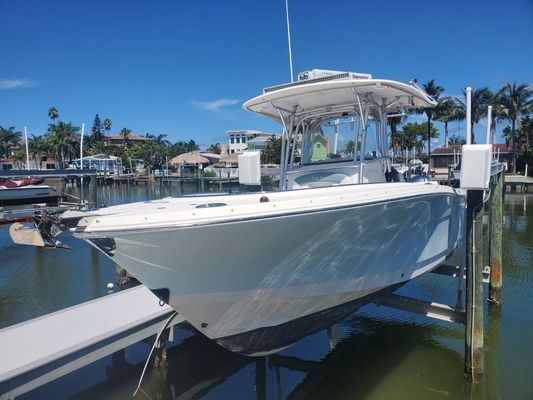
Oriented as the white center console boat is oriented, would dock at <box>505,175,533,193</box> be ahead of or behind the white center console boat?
behind

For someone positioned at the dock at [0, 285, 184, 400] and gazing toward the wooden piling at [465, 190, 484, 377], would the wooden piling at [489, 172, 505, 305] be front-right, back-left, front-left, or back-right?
front-left

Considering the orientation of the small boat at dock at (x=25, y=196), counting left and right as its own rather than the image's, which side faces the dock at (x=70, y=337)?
right

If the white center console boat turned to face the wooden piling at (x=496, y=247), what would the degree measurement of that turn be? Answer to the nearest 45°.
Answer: approximately 180°

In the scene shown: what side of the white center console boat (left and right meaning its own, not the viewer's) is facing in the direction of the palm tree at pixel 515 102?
back

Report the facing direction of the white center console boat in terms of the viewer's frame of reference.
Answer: facing the viewer and to the left of the viewer

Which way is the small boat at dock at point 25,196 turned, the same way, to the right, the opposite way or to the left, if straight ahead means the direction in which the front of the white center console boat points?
the opposite way

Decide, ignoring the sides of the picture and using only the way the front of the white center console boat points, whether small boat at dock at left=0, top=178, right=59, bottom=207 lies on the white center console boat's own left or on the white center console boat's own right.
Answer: on the white center console boat's own right
